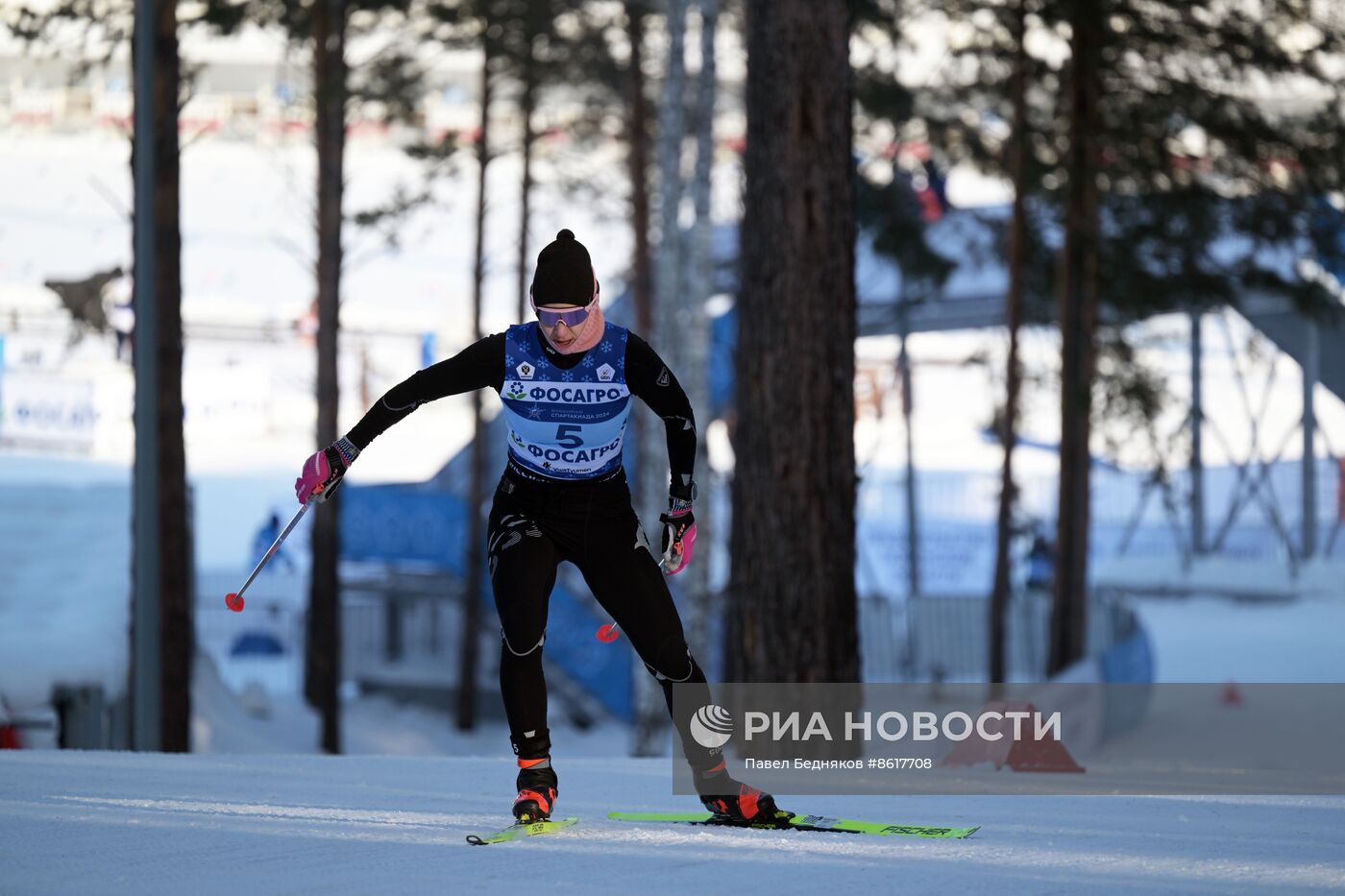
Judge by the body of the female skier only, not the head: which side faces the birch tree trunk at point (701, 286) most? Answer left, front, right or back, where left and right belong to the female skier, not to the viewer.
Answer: back

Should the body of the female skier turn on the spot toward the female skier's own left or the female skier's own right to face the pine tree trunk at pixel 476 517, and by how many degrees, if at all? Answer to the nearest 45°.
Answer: approximately 180°

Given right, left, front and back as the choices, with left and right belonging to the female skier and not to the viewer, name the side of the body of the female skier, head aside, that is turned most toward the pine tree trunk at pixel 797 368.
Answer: back

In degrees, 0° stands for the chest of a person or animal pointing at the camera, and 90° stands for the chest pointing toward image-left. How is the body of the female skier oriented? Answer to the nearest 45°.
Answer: approximately 0°

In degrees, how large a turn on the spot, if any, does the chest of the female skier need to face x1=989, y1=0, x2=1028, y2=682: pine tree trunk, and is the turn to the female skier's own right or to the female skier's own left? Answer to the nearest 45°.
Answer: approximately 180°

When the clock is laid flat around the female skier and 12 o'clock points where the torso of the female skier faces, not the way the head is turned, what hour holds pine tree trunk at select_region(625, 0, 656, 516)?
The pine tree trunk is roughly at 6 o'clock from the female skier.
